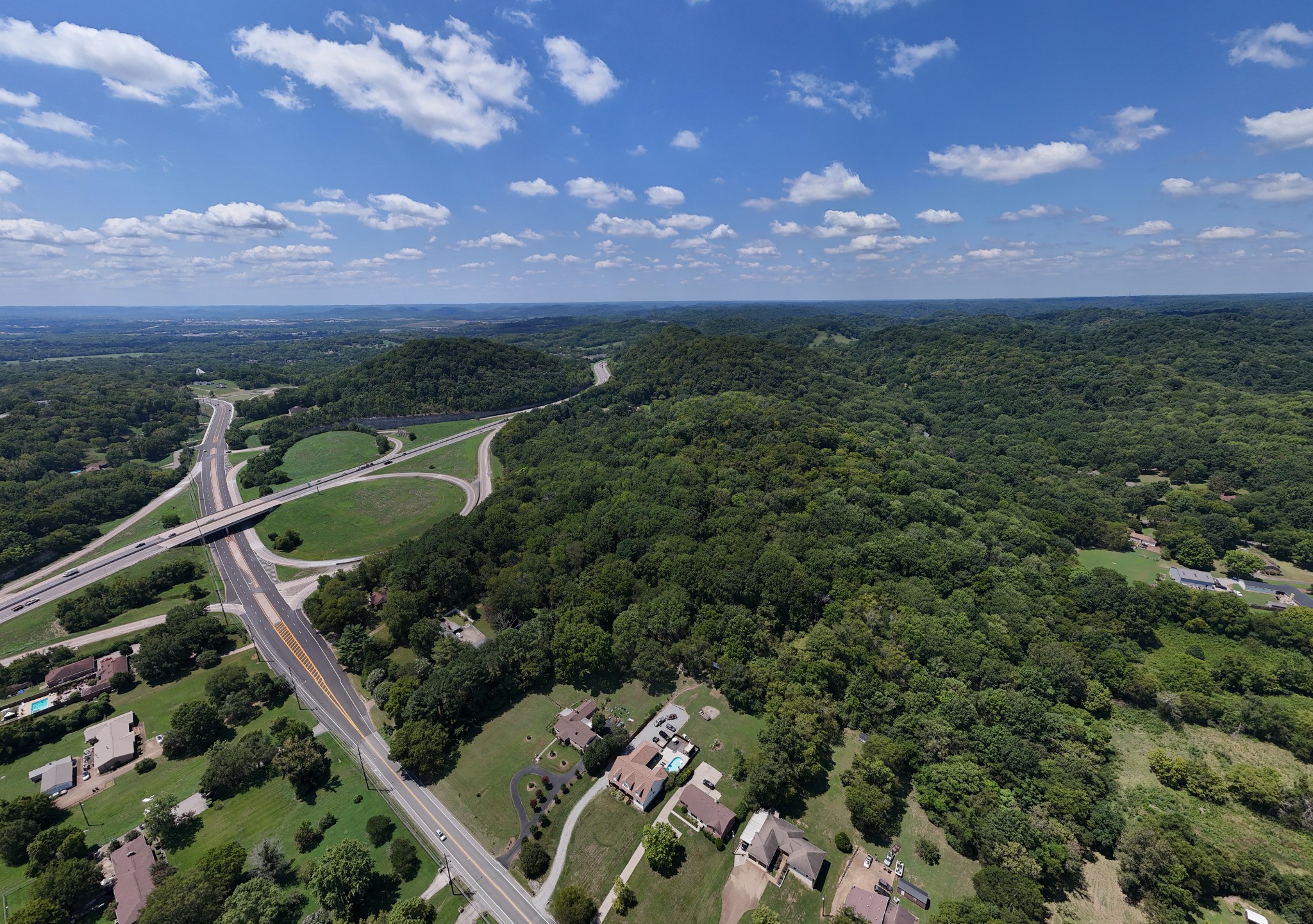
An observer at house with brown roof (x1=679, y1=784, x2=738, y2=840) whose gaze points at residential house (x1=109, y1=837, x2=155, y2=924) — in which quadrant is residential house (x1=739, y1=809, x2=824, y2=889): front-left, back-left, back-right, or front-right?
back-left

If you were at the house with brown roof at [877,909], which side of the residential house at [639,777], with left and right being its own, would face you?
left

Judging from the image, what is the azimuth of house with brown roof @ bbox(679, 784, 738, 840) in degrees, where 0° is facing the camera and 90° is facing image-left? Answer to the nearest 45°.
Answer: approximately 45°

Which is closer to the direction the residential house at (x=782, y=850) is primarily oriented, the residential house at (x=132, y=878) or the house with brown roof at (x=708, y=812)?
the residential house

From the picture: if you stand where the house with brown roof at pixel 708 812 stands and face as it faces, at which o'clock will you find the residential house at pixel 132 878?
The residential house is roughly at 1 o'clock from the house with brown roof.

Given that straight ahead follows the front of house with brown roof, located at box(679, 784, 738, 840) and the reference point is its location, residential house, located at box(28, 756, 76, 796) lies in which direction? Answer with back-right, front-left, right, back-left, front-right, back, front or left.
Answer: front-right

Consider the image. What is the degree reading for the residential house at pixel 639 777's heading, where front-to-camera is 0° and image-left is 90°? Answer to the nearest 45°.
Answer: approximately 45°

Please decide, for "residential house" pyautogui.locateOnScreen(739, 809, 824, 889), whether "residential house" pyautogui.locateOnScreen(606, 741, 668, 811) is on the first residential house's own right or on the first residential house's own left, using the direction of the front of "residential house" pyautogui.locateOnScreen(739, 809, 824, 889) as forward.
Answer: on the first residential house's own right

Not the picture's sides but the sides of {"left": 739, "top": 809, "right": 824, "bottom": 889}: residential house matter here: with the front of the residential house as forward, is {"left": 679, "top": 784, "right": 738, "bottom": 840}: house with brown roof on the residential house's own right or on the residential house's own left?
on the residential house's own right
